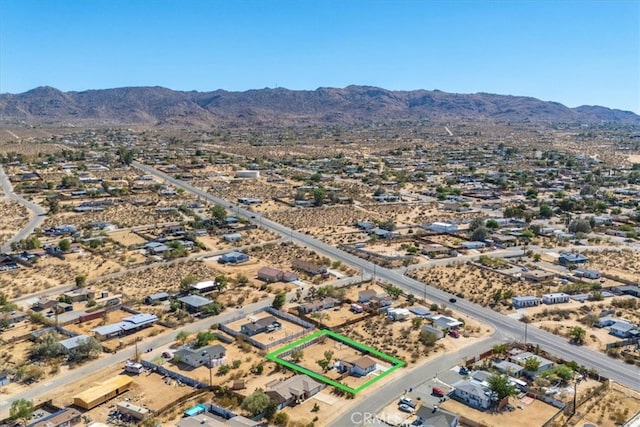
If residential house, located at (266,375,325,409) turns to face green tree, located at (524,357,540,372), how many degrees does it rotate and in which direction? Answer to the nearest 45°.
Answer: approximately 45° to its left

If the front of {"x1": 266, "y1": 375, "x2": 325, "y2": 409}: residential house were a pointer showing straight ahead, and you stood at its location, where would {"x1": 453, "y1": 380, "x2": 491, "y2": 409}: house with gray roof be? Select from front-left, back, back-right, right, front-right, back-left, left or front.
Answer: front-left

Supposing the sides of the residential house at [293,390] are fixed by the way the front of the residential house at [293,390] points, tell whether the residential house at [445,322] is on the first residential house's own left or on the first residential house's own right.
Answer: on the first residential house's own left

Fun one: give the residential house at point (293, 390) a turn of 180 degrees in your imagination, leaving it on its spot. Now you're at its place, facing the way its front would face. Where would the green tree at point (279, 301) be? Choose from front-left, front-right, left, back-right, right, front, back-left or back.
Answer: front-right

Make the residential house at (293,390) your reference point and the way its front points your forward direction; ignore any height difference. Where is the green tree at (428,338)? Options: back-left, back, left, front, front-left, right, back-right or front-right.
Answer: left

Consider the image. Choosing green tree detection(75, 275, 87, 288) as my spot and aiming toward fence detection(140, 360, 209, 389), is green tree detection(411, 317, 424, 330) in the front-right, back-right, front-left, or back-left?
front-left

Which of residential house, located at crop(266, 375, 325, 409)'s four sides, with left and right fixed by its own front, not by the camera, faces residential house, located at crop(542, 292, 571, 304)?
left

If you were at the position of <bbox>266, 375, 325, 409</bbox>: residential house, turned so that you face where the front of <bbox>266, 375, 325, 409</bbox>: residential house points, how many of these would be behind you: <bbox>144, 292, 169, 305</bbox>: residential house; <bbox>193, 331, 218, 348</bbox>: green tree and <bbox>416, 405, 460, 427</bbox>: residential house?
2

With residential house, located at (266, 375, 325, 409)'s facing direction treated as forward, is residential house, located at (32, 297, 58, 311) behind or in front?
behind

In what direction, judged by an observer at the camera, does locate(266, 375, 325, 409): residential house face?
facing the viewer and to the right of the viewer

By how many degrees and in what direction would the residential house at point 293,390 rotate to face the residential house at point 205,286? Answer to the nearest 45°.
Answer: approximately 180°

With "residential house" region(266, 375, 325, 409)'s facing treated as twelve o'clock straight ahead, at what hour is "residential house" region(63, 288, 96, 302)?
"residential house" region(63, 288, 96, 302) is roughly at 6 o'clock from "residential house" region(266, 375, 325, 409).

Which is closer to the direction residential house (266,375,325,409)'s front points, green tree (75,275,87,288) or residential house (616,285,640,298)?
the residential house

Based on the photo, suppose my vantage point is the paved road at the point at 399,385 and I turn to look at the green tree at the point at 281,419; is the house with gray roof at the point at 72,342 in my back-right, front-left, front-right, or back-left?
front-right

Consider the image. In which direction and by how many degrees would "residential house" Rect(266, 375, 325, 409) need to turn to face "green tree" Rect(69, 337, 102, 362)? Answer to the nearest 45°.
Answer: approximately 135° to its right

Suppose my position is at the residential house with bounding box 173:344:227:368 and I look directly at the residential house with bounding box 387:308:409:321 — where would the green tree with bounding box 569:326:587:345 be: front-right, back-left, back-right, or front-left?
front-right

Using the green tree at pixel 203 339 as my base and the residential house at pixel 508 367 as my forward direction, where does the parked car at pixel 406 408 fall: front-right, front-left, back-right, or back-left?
front-right

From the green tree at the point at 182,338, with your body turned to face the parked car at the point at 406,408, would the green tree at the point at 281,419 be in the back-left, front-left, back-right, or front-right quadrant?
front-right
